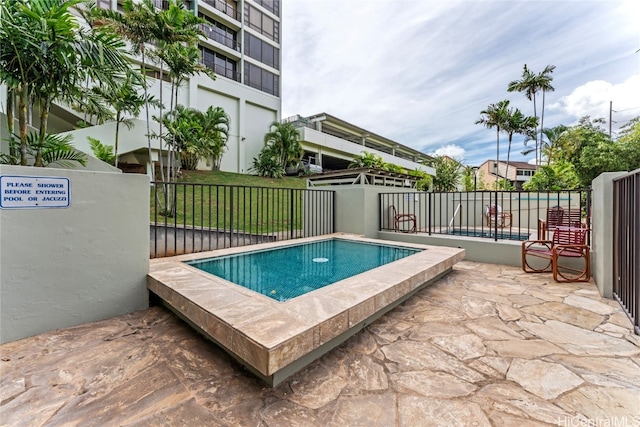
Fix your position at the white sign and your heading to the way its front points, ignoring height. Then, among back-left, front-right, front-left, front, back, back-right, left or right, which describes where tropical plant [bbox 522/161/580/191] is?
left

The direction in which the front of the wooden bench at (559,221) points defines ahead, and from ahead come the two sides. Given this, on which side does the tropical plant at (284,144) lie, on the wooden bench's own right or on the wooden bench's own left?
on the wooden bench's own right

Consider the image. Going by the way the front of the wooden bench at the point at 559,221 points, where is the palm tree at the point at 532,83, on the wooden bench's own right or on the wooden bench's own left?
on the wooden bench's own right

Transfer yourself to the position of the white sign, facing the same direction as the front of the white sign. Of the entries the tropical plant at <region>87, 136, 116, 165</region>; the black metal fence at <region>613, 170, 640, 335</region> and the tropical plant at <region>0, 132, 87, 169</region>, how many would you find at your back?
2

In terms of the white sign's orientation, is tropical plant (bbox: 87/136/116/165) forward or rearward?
rearward

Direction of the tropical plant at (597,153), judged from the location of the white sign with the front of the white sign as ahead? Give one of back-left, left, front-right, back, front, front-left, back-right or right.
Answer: left

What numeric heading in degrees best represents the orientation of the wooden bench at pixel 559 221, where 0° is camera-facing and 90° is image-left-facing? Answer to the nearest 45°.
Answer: approximately 45°

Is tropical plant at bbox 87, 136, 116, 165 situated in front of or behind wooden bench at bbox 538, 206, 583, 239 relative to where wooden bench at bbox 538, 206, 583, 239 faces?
in front

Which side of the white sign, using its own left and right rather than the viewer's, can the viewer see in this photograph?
front

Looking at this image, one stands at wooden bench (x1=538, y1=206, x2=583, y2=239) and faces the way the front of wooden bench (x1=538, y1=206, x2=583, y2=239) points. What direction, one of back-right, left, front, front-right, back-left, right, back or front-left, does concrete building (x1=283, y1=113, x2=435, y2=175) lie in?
right

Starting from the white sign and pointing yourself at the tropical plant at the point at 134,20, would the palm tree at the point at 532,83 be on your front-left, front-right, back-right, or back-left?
front-right

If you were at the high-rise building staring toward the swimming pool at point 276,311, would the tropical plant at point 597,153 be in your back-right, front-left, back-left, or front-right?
front-left

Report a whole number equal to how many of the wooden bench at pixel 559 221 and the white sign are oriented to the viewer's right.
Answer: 0

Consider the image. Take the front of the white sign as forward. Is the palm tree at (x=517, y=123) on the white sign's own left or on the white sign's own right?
on the white sign's own left

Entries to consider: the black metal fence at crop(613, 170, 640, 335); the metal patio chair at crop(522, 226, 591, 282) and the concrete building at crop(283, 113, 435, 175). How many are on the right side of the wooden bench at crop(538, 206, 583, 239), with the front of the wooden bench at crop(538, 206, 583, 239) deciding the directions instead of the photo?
1

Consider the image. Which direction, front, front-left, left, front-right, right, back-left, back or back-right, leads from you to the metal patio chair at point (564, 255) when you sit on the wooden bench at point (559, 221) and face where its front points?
front-left

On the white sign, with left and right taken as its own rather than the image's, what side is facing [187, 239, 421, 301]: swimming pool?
left
